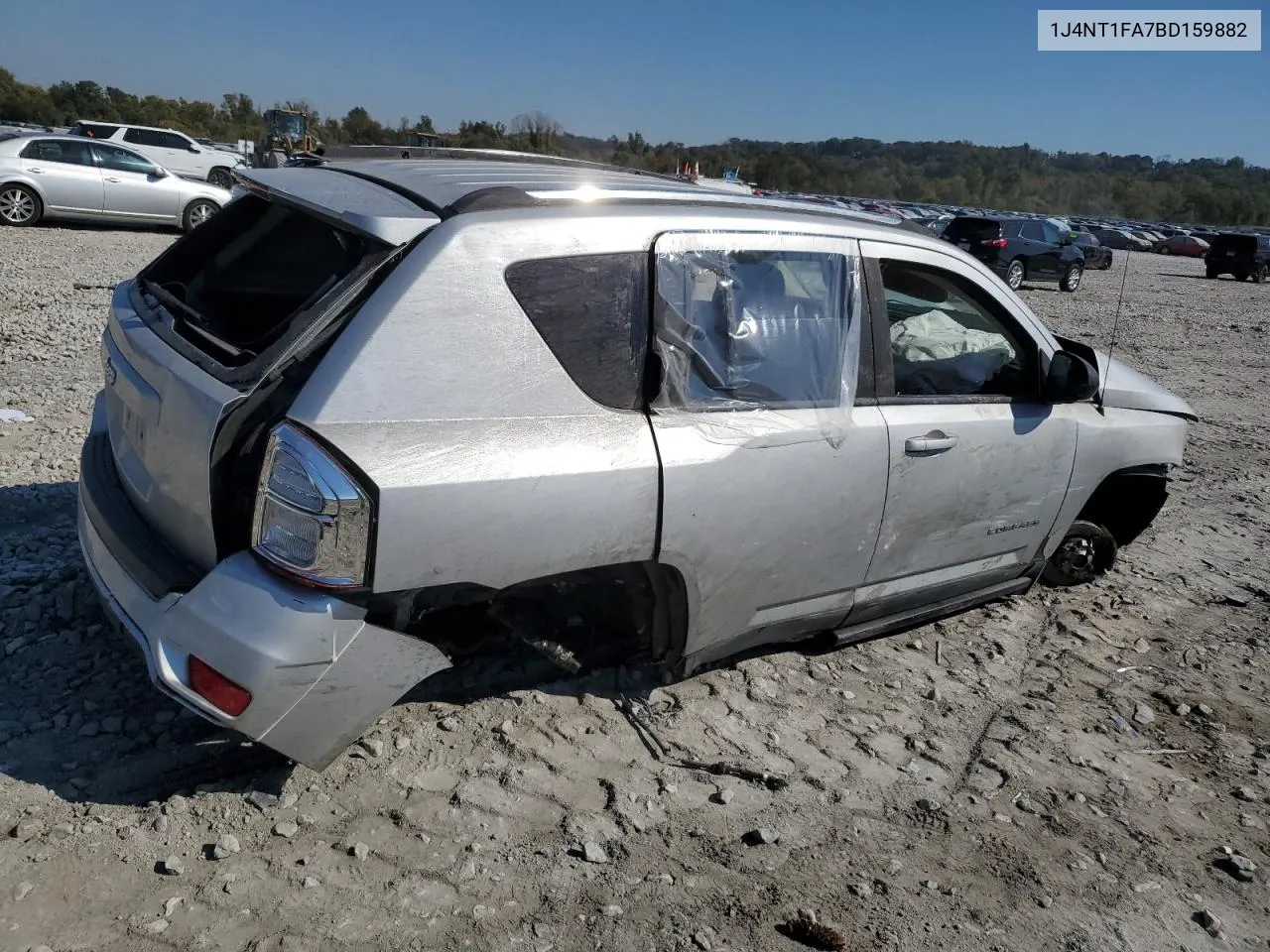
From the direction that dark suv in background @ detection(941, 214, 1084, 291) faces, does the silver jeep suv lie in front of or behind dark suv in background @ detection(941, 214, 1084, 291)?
behind

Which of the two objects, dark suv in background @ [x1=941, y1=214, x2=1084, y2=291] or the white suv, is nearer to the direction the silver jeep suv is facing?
the dark suv in background

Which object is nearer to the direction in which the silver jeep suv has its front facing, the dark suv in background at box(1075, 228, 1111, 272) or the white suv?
the dark suv in background

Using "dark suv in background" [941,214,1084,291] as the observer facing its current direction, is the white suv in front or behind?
behind

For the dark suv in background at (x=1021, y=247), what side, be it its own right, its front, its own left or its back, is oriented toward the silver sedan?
back

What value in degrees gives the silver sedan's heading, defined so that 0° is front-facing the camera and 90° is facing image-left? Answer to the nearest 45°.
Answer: approximately 270°

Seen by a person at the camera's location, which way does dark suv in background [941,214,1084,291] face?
facing away from the viewer and to the right of the viewer

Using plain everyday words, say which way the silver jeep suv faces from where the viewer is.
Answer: facing away from the viewer and to the right of the viewer

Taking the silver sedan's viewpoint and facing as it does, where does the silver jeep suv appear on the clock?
The silver jeep suv is roughly at 3 o'clock from the silver sedan.

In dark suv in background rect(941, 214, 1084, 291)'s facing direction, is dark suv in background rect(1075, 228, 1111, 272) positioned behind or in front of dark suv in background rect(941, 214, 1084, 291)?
in front

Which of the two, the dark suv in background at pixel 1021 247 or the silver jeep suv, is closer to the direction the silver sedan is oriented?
the dark suv in background
